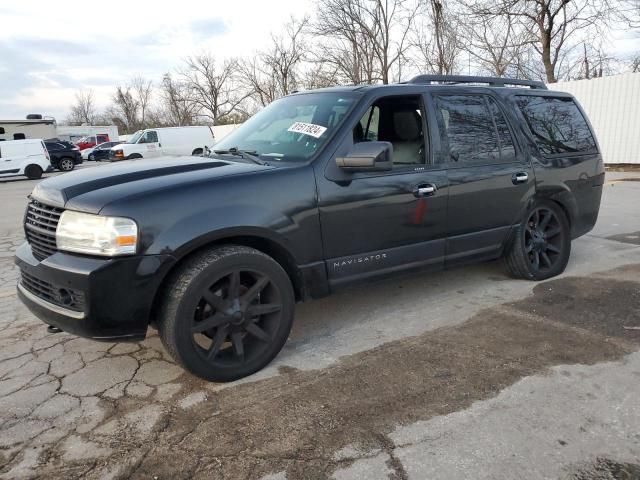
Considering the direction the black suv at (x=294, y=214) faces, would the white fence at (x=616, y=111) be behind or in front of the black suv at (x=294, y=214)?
behind

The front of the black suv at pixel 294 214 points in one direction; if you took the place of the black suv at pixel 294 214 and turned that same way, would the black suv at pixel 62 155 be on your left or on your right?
on your right

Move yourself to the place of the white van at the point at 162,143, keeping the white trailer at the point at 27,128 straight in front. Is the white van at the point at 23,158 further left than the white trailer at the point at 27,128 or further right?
left

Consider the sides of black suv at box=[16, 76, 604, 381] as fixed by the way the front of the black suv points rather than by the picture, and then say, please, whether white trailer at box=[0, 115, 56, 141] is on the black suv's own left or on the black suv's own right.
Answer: on the black suv's own right

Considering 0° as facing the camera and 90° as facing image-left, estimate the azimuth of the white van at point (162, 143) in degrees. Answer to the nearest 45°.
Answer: approximately 45°

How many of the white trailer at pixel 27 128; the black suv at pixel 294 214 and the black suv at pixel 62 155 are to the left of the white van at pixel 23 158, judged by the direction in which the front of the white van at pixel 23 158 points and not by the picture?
1
